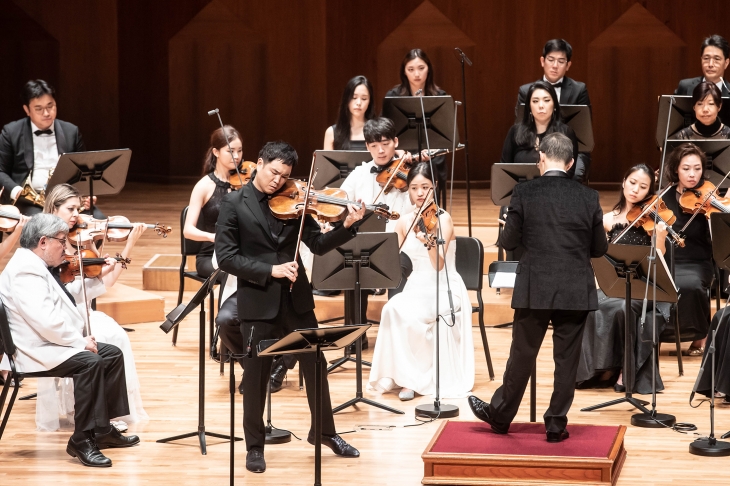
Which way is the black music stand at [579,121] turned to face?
away from the camera

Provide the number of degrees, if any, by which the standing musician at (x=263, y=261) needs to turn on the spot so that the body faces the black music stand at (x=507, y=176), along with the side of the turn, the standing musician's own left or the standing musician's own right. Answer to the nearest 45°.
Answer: approximately 90° to the standing musician's own left

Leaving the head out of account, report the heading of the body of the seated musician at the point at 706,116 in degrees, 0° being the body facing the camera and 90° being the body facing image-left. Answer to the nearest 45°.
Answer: approximately 0°

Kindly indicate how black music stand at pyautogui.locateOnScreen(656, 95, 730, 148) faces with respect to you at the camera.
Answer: facing away from the viewer

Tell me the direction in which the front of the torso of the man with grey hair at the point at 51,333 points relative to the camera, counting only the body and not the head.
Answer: to the viewer's right

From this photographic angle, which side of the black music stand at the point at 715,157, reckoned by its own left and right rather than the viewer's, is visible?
back

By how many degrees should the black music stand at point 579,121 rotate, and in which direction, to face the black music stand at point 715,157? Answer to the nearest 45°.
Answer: approximately 135° to its right

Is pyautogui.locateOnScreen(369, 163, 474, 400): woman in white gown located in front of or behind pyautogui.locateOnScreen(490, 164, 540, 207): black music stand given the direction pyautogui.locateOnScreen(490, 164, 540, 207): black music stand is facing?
behind

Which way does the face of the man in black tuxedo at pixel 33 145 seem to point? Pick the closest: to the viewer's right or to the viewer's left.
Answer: to the viewer's right

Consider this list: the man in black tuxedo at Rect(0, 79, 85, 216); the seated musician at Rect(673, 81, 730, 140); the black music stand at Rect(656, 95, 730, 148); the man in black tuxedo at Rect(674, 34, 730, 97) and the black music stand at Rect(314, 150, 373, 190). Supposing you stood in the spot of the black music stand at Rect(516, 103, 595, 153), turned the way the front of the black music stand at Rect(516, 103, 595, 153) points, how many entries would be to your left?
2

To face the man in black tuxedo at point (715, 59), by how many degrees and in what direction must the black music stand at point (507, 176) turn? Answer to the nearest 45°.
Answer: approximately 45° to its right

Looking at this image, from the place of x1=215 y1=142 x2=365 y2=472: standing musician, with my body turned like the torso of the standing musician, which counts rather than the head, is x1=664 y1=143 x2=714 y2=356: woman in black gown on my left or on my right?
on my left

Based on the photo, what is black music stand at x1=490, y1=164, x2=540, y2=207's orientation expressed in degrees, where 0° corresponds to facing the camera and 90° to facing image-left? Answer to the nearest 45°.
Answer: approximately 180°

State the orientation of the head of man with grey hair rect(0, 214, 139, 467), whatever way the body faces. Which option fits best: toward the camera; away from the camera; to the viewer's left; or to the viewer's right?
to the viewer's right

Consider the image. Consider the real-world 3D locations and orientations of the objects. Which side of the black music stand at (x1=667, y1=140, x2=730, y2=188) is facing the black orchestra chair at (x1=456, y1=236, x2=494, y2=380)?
back
